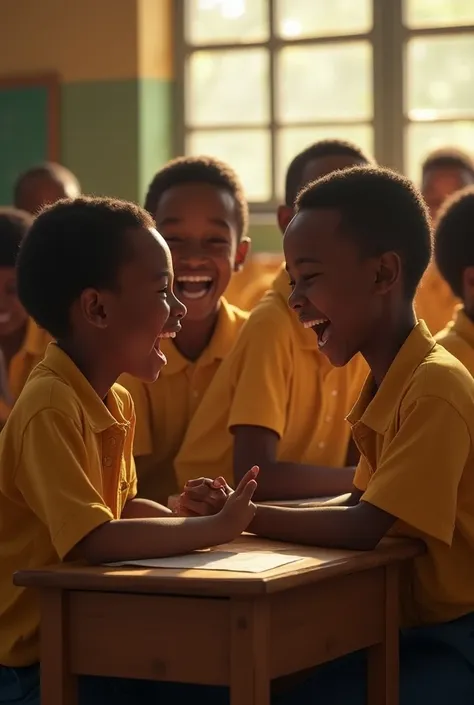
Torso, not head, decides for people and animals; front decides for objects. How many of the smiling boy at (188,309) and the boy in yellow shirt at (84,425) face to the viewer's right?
1

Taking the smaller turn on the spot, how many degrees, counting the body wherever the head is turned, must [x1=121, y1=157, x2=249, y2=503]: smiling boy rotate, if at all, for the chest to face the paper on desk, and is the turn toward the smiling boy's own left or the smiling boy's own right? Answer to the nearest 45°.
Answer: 0° — they already face it

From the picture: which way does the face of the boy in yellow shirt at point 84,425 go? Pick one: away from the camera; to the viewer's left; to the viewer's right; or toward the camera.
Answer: to the viewer's right

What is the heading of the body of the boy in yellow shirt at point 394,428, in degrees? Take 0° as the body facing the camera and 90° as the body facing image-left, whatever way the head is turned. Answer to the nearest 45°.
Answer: approximately 90°

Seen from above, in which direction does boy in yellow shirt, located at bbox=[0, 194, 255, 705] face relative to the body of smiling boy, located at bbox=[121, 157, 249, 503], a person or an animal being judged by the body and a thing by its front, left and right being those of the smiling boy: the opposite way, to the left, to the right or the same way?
to the left

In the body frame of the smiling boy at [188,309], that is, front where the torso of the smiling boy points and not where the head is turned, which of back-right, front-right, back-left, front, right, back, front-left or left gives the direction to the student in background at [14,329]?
back-right

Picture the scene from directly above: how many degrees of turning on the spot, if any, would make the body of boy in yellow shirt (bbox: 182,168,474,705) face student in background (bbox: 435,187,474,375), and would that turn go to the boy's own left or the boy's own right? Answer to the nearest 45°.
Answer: approximately 90° to the boy's own right

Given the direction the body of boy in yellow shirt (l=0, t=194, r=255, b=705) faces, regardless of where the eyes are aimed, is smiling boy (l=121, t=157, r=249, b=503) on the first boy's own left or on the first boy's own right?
on the first boy's own left

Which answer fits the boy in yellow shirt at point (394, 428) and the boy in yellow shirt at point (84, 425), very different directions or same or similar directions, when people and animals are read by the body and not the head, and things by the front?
very different directions

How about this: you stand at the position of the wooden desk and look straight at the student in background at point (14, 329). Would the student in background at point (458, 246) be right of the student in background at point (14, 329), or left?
right

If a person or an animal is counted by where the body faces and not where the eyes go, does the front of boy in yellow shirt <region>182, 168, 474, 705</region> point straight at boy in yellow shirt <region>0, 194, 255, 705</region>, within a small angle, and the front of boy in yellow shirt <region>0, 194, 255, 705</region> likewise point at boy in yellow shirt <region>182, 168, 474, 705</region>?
yes

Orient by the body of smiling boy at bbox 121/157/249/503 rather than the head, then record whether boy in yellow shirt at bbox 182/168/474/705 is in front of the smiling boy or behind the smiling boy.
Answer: in front

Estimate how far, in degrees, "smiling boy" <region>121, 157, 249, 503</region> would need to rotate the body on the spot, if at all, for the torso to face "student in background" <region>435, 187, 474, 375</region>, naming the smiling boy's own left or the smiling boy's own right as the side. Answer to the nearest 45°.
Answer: approximately 90° to the smiling boy's own left

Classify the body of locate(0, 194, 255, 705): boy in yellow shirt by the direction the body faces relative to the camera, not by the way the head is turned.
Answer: to the viewer's right

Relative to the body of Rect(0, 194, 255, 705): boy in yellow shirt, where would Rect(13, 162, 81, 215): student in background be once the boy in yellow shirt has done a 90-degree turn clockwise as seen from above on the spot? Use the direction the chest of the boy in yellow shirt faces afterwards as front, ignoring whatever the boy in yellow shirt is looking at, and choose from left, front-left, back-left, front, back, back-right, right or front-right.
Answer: back
